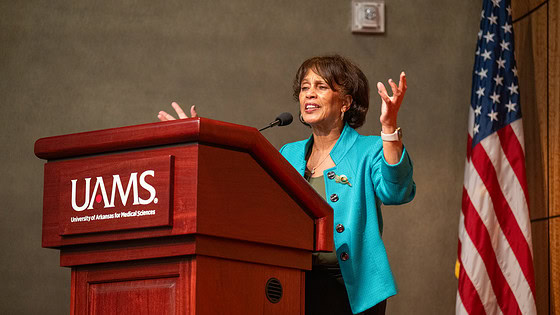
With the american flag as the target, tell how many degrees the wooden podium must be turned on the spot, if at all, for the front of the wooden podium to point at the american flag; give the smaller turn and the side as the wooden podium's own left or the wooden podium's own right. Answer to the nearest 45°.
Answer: approximately 180°

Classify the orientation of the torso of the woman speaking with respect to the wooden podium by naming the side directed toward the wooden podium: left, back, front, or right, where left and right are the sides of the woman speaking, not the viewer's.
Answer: front

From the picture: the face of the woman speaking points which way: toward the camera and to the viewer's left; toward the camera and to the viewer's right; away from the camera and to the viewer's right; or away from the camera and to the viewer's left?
toward the camera and to the viewer's left

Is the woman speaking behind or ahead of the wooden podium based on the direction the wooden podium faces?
behind

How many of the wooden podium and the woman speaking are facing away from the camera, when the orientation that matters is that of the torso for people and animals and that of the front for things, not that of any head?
0

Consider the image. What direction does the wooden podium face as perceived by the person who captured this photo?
facing the viewer and to the left of the viewer

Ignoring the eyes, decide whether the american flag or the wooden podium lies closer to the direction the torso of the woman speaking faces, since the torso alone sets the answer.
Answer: the wooden podium
